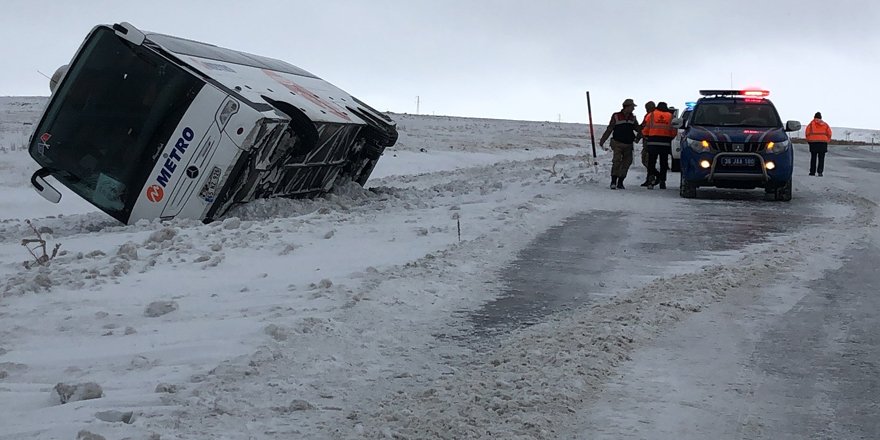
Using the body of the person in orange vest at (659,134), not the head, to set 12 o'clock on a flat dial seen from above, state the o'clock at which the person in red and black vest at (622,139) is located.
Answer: The person in red and black vest is roughly at 8 o'clock from the person in orange vest.

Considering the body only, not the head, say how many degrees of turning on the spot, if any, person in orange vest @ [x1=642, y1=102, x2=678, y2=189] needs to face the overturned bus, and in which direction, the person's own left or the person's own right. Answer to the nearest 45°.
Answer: approximately 135° to the person's own left

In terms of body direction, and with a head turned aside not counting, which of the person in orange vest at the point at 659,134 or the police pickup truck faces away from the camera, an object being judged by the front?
the person in orange vest

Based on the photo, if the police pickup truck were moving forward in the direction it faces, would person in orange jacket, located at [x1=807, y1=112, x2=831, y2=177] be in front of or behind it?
behind

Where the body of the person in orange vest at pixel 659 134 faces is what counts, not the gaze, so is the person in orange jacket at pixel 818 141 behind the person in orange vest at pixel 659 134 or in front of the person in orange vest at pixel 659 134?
in front

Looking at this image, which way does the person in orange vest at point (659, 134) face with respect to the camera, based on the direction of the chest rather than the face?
away from the camera
